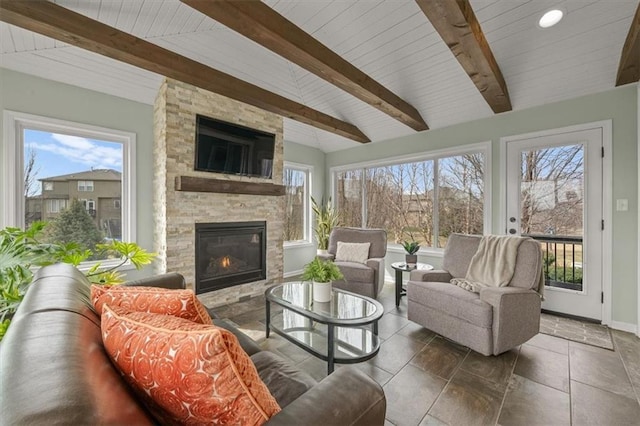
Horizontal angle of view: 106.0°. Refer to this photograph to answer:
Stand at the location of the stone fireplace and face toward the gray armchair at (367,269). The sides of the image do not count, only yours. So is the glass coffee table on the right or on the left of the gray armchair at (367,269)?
right

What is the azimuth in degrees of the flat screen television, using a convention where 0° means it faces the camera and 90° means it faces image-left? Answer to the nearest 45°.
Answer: approximately 315°

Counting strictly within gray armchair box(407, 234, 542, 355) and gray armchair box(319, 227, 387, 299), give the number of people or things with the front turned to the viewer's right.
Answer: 0

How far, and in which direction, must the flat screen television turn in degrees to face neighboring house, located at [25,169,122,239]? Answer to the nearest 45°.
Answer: approximately 135° to its right

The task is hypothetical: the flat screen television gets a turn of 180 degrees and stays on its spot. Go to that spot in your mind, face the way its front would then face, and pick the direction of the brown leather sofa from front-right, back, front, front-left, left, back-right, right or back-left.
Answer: back-left

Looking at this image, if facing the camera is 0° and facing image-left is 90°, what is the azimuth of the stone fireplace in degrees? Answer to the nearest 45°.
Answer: approximately 315°

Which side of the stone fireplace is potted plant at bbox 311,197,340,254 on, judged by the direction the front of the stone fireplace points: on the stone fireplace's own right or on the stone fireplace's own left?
on the stone fireplace's own left

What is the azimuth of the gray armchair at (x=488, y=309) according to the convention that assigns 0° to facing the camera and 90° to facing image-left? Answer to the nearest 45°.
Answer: approximately 45°

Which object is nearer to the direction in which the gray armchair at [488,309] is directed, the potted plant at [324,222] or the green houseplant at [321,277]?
the green houseplant

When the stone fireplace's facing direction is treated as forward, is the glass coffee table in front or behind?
in front

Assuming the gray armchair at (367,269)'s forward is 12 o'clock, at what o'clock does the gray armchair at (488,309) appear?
the gray armchair at (488,309) is roughly at 9 o'clock from the gray armchair at (367,269).

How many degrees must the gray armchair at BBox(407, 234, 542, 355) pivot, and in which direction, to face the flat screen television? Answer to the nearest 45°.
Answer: approximately 45° to its right

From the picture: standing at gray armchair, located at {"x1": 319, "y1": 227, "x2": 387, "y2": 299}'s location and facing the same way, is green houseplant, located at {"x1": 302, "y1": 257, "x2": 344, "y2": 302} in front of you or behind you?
in front
